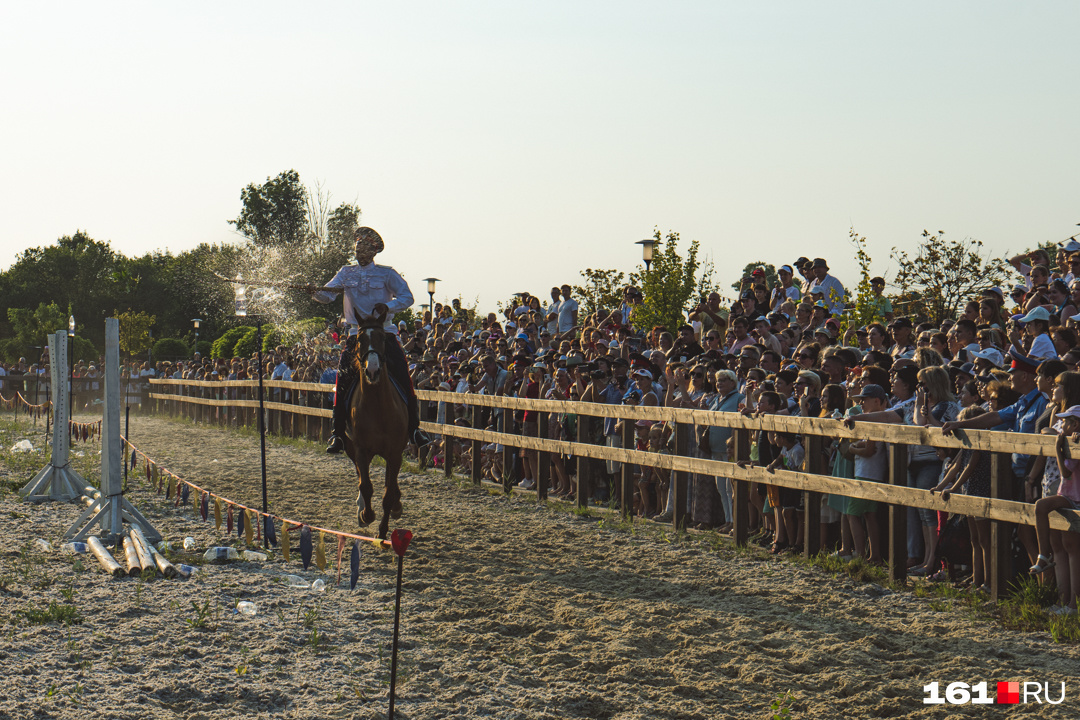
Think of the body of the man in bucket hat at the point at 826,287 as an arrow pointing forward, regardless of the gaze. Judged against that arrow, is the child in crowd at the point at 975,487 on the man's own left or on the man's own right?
on the man's own left

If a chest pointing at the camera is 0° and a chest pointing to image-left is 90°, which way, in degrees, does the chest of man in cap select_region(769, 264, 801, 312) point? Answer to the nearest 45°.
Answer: approximately 45°

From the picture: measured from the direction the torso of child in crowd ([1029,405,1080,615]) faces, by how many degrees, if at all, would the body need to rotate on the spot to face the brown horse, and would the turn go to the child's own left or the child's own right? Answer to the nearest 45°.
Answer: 0° — they already face it

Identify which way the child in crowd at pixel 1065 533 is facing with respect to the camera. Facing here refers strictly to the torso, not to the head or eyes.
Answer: to the viewer's left

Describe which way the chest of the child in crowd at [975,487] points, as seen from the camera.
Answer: to the viewer's left

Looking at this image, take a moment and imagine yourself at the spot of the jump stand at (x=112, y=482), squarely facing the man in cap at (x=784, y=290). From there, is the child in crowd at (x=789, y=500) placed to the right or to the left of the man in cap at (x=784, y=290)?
right

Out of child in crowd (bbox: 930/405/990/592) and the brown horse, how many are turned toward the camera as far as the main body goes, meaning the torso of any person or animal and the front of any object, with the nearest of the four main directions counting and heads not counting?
1

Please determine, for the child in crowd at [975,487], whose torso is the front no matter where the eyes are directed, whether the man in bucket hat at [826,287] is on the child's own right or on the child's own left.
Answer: on the child's own right

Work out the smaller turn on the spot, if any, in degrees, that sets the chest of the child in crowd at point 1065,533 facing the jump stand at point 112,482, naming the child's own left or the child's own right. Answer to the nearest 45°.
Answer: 0° — they already face it

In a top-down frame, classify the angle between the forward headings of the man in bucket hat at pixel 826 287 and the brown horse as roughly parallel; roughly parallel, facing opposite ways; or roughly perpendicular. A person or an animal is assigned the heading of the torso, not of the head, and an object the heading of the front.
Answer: roughly perpendicular
